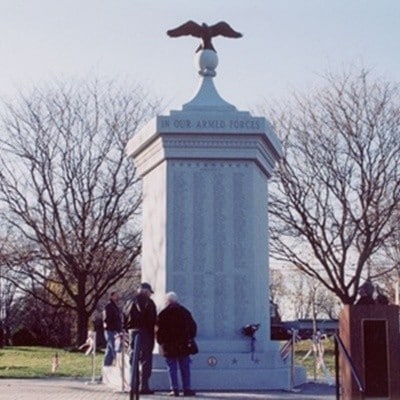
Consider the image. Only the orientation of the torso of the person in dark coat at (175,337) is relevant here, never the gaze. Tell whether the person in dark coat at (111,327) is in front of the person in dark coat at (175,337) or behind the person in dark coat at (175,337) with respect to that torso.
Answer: in front

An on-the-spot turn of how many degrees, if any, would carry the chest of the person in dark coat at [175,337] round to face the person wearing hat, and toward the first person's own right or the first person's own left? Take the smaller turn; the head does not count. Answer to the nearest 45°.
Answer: approximately 90° to the first person's own left

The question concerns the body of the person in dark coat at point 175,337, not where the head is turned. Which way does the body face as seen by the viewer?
away from the camera

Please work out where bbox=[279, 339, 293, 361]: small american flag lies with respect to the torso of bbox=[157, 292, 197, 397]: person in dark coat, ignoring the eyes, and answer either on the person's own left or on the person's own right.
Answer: on the person's own right

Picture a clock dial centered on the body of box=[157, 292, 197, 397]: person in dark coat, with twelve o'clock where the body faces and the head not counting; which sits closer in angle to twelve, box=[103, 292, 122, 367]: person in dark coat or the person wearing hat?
the person in dark coat
